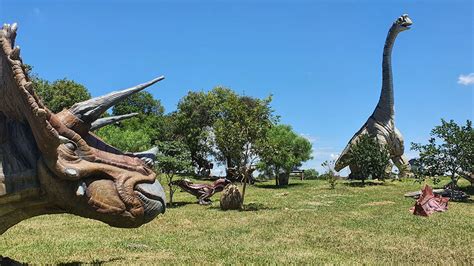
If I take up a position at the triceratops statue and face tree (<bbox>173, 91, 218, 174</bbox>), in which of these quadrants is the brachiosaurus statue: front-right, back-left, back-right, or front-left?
front-right

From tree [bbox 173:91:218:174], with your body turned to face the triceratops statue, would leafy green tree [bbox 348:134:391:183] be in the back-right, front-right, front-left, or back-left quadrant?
front-left

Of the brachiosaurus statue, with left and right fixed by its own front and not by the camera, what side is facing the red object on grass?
right

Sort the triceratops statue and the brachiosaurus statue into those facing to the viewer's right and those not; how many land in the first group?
2

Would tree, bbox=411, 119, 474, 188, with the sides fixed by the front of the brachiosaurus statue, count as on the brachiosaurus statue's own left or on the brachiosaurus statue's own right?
on the brachiosaurus statue's own right

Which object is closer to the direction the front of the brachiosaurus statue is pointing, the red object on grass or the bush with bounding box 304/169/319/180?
the red object on grass

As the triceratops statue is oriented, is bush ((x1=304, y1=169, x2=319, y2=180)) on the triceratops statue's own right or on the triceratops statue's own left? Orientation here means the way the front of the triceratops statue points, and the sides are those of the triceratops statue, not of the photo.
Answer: on the triceratops statue's own left

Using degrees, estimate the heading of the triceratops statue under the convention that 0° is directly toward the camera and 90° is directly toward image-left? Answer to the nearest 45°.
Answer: approximately 270°

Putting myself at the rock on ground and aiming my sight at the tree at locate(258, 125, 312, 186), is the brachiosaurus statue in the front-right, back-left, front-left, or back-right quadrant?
front-right

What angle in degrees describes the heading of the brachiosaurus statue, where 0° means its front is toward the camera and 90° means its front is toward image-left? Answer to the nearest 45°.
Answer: approximately 270°

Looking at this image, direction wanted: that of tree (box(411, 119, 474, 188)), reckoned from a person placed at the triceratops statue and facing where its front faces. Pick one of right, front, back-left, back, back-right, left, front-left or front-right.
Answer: front-left

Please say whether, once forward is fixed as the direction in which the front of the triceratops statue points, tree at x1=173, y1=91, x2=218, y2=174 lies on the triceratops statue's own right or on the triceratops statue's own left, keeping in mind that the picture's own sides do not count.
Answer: on the triceratops statue's own left
